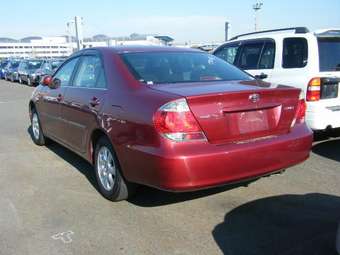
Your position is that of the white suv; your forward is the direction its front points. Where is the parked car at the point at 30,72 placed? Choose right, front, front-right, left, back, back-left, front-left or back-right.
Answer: front

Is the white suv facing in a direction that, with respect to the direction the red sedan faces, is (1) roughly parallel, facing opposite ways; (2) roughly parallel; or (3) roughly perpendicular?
roughly parallel

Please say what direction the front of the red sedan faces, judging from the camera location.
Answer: facing away from the viewer and to the left of the viewer

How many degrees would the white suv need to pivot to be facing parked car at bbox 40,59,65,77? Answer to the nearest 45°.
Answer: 0° — it already faces it

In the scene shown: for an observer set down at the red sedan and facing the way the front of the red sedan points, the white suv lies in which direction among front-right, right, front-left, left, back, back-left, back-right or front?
right

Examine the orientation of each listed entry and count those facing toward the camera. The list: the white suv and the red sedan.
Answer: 0

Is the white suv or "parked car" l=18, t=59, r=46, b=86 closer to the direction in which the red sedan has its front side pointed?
the parked car

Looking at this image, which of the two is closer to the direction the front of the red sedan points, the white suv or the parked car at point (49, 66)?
the parked car

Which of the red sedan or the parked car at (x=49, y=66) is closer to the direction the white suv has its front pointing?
the parked car

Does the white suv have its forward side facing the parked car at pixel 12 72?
yes

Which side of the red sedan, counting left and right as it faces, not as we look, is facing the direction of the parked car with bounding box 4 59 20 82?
front

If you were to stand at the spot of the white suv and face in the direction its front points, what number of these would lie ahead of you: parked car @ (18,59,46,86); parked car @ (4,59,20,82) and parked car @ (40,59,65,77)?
3

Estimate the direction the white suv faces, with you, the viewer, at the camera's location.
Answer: facing away from the viewer and to the left of the viewer

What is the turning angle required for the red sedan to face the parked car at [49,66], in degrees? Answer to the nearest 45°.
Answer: approximately 45° to its right
